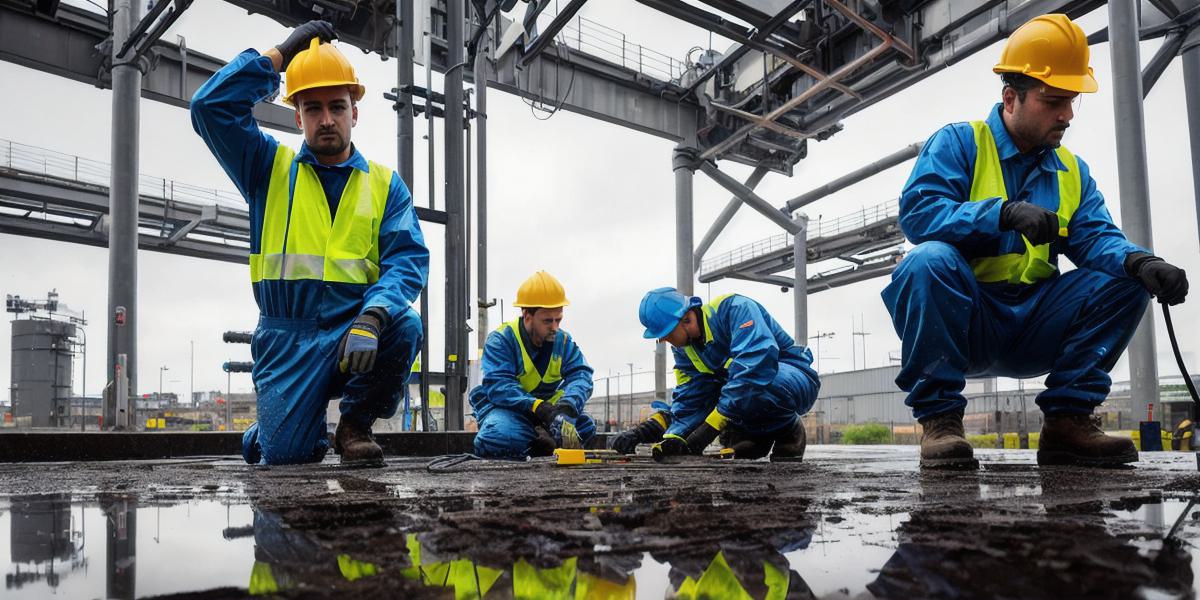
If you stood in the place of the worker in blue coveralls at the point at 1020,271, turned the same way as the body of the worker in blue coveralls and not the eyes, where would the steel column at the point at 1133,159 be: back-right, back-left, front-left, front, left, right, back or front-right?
back-left

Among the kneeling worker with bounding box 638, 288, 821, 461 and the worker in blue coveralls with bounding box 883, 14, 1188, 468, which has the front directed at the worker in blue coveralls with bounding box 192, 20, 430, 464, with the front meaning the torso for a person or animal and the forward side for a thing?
the kneeling worker

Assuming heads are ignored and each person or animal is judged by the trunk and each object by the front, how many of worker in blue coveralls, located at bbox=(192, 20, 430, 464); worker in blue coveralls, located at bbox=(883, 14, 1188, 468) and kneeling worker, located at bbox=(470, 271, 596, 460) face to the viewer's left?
0

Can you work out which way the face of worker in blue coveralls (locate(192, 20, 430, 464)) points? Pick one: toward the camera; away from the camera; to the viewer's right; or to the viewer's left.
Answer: toward the camera

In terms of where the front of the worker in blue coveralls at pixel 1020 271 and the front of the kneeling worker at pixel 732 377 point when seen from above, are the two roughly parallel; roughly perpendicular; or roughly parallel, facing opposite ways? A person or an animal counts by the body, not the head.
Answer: roughly perpendicular

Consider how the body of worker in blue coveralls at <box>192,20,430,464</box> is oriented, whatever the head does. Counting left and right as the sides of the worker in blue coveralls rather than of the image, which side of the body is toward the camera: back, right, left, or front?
front

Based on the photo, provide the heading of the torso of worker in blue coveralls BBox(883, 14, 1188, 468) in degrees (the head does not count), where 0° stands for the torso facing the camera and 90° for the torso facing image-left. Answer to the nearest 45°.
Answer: approximately 315°

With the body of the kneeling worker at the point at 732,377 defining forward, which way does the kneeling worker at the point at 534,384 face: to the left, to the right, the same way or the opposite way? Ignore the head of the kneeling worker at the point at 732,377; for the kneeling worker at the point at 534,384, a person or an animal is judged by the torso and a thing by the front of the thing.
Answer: to the left

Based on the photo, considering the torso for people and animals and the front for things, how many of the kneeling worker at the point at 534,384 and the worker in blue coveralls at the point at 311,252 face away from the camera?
0

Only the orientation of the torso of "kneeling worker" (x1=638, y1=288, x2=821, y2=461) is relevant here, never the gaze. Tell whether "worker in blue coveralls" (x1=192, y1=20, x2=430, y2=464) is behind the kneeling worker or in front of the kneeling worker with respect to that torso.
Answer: in front
